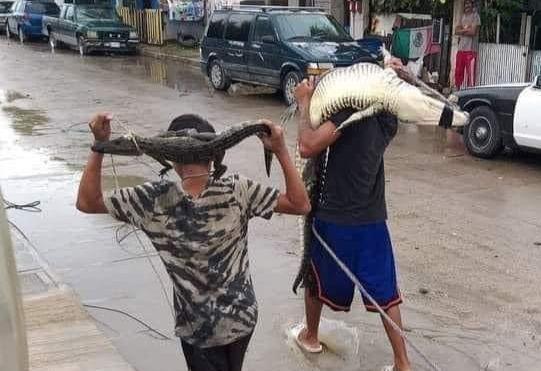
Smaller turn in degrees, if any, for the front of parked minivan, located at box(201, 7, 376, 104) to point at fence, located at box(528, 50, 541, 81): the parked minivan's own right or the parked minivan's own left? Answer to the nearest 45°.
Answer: approximately 45° to the parked minivan's own left

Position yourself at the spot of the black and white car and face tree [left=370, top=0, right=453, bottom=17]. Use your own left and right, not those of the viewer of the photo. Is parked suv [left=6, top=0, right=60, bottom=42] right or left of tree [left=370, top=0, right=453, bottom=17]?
left

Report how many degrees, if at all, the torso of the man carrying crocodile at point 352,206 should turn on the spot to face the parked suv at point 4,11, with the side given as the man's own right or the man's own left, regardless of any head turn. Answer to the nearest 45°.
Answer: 0° — they already face it

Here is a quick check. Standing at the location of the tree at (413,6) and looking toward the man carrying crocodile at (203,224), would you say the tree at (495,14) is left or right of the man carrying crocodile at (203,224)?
left

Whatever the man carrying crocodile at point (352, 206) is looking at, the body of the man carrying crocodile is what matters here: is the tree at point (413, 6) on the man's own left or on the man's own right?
on the man's own right

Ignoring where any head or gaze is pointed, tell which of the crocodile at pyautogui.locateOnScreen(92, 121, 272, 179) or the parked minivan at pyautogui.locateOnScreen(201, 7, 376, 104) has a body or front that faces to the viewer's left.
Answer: the crocodile

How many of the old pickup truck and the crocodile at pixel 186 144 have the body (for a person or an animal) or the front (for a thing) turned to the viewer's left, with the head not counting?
1

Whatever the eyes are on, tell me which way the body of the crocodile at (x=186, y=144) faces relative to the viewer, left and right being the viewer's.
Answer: facing to the left of the viewer

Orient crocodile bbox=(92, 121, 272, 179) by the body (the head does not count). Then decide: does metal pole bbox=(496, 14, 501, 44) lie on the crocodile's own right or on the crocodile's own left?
on the crocodile's own right

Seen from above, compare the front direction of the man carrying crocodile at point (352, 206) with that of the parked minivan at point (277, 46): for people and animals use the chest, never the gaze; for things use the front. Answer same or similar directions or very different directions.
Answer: very different directions

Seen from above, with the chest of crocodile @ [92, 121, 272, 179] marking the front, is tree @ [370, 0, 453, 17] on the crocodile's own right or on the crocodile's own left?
on the crocodile's own right
